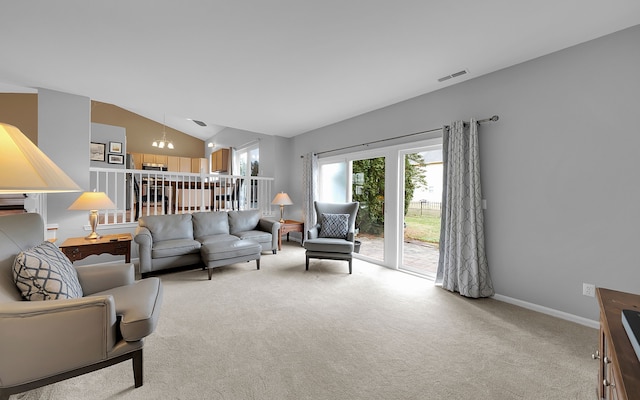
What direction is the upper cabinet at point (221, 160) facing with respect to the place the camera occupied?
facing the viewer and to the left of the viewer

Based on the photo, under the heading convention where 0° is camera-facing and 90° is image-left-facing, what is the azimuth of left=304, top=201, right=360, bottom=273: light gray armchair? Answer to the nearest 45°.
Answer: approximately 0°

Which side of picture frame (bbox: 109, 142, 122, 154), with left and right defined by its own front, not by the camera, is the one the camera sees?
front

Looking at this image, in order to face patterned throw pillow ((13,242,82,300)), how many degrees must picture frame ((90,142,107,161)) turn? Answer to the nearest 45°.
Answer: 0° — it already faces it

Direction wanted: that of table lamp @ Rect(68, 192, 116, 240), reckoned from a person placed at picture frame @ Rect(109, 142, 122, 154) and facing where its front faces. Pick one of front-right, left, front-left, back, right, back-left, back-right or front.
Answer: front

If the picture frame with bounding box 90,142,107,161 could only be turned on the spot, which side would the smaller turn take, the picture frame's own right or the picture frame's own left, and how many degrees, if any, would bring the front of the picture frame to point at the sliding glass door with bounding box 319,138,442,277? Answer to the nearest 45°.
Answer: approximately 45° to the picture frame's own left

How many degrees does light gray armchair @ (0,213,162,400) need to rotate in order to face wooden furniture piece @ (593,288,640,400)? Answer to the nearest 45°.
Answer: approximately 45° to its right

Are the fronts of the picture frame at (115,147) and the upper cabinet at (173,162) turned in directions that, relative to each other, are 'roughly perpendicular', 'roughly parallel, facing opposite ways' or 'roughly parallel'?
roughly parallel

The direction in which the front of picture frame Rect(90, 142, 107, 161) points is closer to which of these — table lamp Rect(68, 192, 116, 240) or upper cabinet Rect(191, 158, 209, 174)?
the table lamp

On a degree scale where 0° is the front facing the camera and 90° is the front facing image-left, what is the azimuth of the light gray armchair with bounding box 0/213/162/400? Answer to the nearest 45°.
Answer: approximately 270°

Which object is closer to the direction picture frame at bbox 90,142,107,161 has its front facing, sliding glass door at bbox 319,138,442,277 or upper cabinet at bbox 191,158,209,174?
the sliding glass door

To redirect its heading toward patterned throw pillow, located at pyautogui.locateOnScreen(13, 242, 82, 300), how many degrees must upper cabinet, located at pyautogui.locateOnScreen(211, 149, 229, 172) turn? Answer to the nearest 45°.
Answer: approximately 45° to its left

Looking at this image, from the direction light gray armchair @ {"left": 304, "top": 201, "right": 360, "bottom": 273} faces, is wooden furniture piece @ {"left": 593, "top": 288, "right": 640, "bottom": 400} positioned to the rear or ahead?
ahead

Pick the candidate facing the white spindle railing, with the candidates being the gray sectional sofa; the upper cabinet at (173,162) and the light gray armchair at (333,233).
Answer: the upper cabinet

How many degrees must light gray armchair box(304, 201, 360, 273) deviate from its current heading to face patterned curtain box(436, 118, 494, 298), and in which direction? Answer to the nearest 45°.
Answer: approximately 45° to its left

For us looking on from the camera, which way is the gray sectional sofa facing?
facing the viewer and to the right of the viewer

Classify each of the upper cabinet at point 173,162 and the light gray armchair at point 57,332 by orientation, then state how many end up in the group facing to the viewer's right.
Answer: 1

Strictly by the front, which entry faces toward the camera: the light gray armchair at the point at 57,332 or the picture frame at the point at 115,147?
the picture frame

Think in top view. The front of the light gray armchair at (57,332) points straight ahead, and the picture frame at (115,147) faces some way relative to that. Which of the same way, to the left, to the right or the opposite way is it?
to the right

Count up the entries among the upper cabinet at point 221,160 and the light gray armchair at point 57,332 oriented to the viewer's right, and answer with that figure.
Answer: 1
